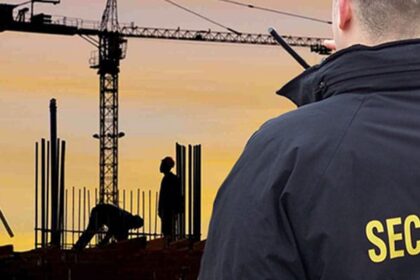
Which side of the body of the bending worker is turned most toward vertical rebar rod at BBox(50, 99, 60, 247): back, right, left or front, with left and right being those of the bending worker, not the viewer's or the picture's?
back

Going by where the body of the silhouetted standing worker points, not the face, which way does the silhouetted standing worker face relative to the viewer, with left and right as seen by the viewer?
facing to the left of the viewer

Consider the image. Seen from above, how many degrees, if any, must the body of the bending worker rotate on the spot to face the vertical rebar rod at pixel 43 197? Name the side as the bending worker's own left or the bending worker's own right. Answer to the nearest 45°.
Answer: approximately 180°

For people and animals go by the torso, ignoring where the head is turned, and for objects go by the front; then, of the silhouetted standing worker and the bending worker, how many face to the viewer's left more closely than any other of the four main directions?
1

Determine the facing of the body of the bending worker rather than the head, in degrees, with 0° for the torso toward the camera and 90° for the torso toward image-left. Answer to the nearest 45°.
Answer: approximately 270°

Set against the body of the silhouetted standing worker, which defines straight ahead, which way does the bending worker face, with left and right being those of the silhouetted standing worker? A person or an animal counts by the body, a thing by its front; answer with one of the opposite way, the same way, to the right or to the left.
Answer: the opposite way

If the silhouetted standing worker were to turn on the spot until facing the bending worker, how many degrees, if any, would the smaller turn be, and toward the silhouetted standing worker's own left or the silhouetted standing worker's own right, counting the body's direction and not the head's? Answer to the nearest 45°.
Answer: approximately 45° to the silhouetted standing worker's own right
